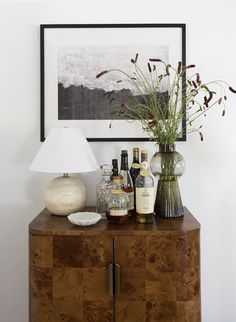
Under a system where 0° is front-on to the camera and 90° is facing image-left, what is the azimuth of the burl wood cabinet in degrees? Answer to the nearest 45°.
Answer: approximately 0°

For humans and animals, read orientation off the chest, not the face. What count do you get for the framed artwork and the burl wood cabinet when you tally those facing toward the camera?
2

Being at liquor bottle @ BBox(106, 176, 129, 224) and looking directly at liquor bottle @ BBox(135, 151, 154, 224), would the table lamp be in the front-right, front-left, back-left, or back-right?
back-left
